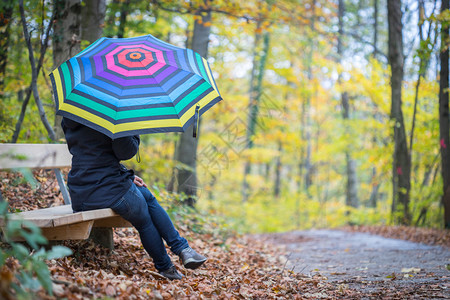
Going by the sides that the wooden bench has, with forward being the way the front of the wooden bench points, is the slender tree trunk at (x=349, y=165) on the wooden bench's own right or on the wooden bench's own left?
on the wooden bench's own left

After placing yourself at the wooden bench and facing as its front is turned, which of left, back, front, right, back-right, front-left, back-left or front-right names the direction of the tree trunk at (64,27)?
back-left

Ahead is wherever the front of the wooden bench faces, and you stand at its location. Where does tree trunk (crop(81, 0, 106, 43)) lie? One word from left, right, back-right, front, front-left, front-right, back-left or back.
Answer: back-left

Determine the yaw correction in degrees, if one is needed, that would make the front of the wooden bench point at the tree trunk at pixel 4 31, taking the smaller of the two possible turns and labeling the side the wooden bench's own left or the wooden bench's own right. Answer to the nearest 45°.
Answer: approximately 135° to the wooden bench's own left

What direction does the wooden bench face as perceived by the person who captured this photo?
facing the viewer and to the right of the viewer
